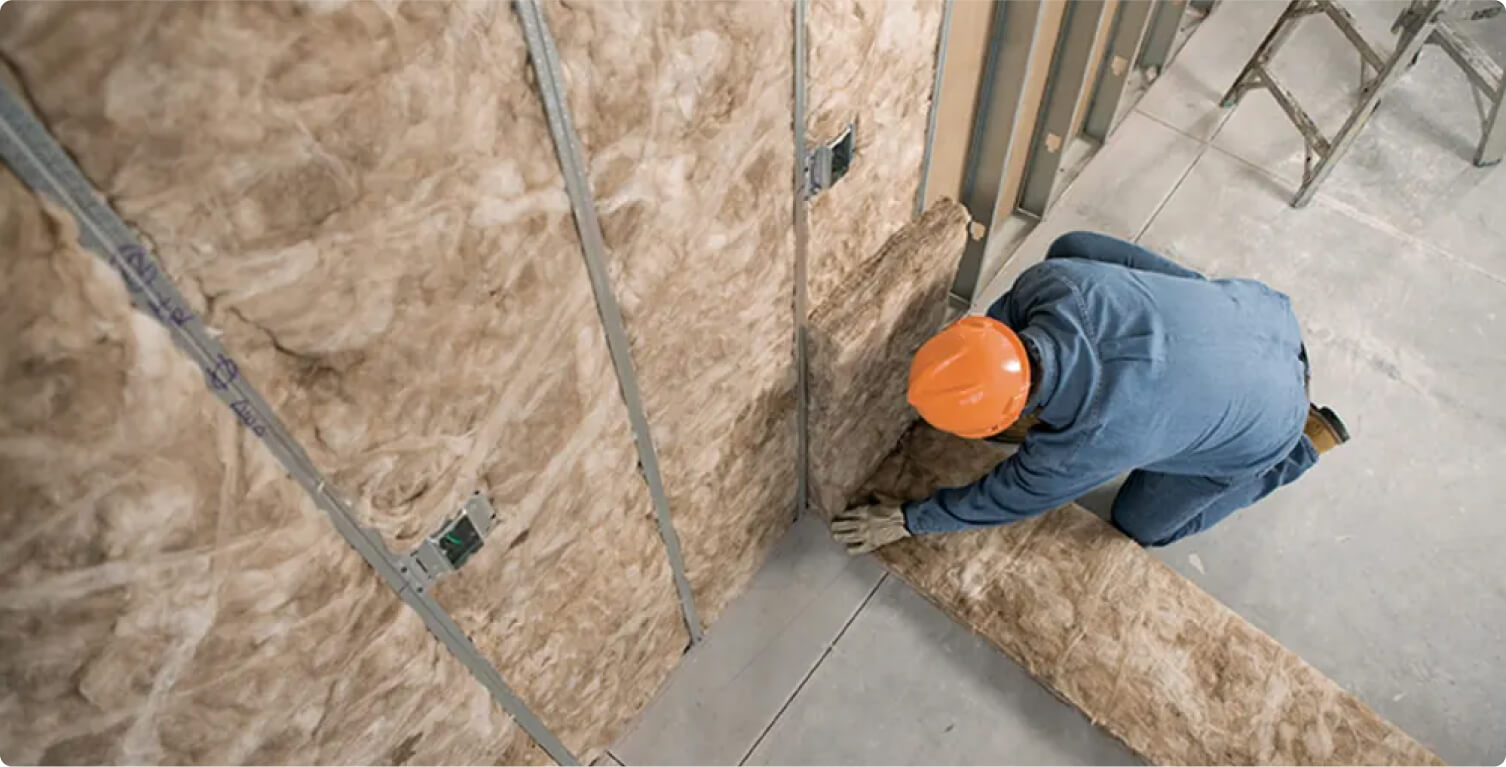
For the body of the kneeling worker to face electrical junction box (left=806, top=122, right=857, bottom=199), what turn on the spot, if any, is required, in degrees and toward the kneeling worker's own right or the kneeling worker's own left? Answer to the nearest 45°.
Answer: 0° — they already face it

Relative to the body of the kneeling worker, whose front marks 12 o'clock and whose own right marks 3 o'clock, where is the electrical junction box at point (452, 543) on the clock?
The electrical junction box is roughly at 10 o'clock from the kneeling worker.

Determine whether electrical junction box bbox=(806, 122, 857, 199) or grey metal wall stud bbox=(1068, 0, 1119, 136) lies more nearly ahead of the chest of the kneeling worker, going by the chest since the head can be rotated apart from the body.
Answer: the electrical junction box

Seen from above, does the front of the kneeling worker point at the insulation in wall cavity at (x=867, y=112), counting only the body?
yes

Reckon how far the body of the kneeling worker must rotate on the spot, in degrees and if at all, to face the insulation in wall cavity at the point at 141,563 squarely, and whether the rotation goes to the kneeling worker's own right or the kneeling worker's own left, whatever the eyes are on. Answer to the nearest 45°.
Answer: approximately 45° to the kneeling worker's own left

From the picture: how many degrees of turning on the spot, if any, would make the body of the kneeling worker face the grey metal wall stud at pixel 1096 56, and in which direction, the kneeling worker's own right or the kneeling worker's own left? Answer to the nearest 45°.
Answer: approximately 90° to the kneeling worker's own right

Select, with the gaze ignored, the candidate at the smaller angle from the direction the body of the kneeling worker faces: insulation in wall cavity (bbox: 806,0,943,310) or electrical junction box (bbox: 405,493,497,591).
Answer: the insulation in wall cavity

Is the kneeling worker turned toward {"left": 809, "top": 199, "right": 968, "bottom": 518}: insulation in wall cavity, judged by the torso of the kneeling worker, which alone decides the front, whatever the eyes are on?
yes

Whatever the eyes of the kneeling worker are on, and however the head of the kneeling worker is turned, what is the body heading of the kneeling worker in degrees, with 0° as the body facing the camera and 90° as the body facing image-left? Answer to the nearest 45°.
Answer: approximately 90°
